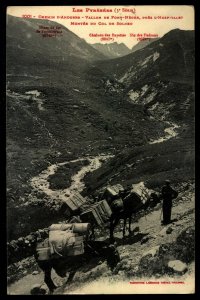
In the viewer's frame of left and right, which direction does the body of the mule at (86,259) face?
facing to the right of the viewer

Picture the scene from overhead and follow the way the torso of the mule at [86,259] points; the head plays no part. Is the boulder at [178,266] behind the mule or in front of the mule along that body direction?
in front

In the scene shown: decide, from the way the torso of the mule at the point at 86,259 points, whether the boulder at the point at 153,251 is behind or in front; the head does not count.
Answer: in front
